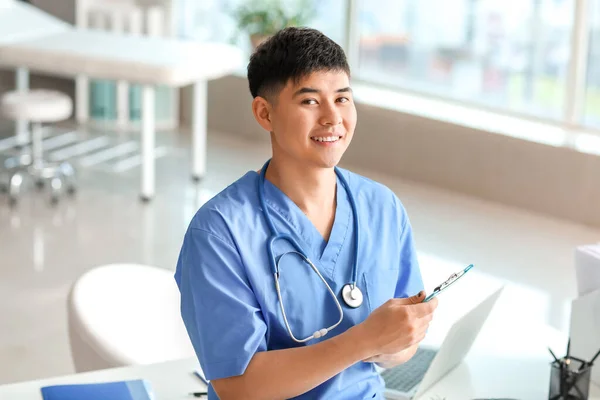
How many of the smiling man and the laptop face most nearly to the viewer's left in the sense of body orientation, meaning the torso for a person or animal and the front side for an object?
1

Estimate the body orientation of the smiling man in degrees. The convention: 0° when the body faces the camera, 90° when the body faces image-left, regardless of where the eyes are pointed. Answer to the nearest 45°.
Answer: approximately 315°

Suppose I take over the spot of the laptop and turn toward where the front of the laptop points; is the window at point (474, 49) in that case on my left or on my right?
on my right

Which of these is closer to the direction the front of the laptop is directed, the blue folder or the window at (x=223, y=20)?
the blue folder

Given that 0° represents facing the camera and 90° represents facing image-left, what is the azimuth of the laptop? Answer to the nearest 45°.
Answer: approximately 90°

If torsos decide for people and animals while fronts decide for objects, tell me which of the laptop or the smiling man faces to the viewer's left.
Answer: the laptop
